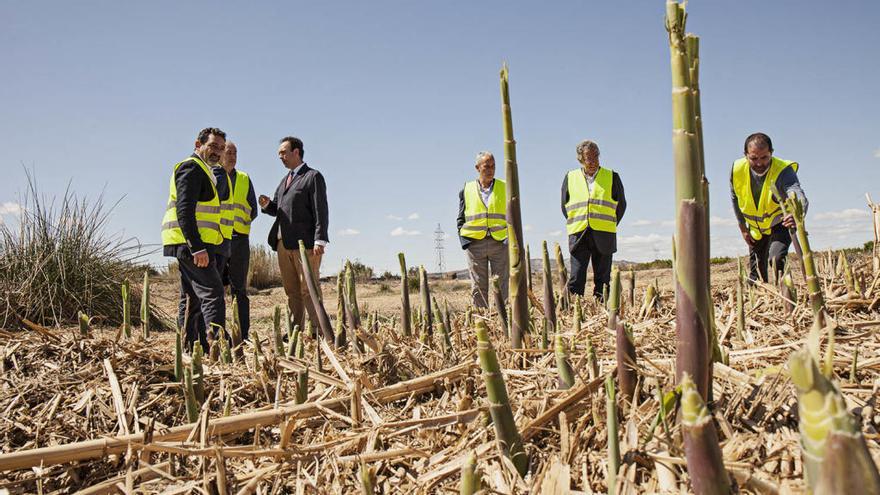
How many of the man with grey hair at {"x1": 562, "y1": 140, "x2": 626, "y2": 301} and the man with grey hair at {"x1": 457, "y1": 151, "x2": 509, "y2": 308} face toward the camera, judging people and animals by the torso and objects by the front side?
2

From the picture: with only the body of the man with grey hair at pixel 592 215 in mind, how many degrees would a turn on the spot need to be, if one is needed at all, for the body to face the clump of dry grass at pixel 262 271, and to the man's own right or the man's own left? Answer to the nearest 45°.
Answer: approximately 135° to the man's own right

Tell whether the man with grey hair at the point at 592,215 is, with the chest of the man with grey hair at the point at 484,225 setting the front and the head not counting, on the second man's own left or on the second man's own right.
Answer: on the second man's own left

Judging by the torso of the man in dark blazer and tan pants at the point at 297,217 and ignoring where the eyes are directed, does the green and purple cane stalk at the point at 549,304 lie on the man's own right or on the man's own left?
on the man's own left

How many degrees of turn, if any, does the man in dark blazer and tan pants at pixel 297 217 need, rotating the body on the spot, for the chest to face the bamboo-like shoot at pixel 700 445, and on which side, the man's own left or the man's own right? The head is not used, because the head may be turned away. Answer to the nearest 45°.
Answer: approximately 45° to the man's own left

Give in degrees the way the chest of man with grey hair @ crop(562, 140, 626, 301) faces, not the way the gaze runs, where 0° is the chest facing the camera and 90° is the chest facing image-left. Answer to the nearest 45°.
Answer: approximately 0°

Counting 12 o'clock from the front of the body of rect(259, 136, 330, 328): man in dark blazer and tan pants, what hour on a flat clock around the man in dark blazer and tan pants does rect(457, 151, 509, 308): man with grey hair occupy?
The man with grey hair is roughly at 7 o'clock from the man in dark blazer and tan pants.
